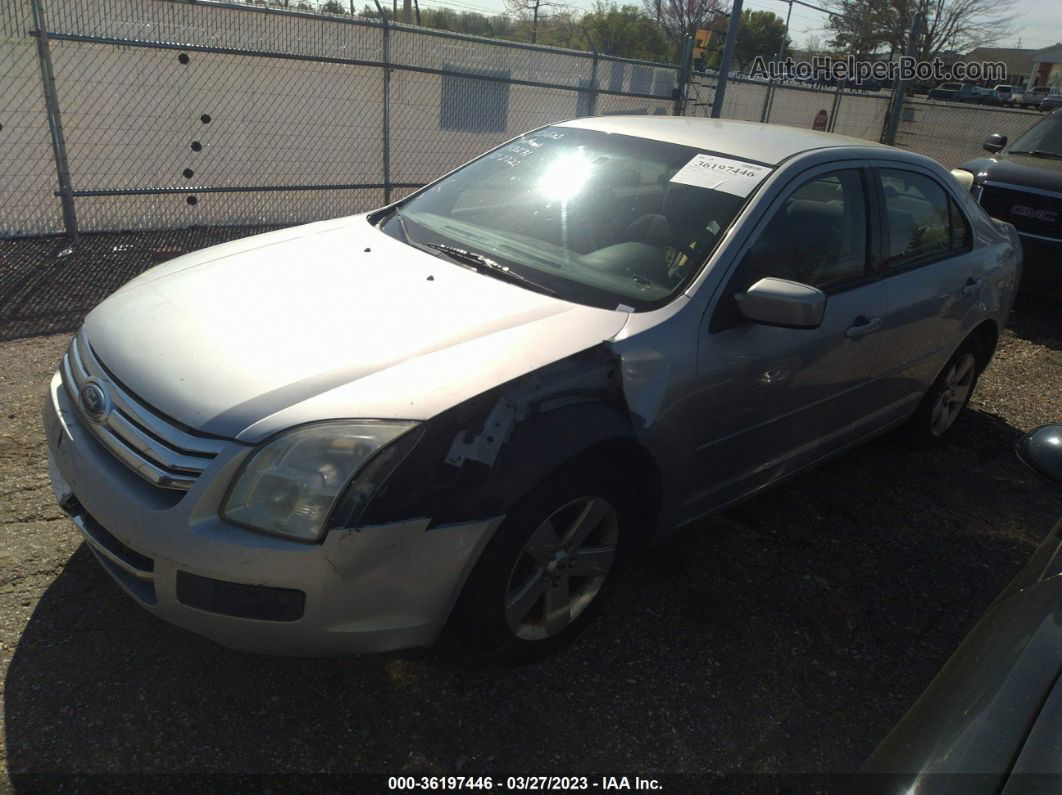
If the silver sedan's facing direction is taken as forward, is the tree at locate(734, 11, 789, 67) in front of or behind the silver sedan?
behind

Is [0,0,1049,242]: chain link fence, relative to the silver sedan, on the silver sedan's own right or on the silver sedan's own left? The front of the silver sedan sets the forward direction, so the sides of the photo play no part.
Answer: on the silver sedan's own right

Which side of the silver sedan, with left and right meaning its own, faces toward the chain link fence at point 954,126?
back

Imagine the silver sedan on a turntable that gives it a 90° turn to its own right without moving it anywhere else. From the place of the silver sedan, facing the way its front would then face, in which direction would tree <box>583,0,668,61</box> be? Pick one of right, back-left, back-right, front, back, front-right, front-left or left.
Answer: front-right

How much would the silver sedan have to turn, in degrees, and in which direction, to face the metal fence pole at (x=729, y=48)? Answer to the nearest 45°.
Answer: approximately 135° to its right

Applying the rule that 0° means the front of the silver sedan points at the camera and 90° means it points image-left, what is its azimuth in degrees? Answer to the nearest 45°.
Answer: approximately 45°

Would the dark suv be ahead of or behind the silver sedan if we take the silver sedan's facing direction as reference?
behind

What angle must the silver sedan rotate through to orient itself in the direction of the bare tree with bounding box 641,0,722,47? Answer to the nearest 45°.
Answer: approximately 135° to its right

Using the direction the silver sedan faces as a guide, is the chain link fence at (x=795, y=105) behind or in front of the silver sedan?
behind
